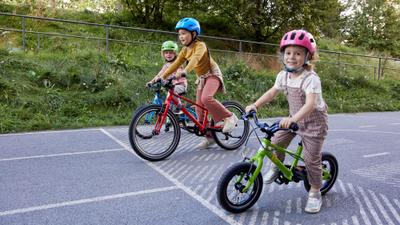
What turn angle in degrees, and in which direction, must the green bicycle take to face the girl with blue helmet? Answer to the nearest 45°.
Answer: approximately 90° to its right

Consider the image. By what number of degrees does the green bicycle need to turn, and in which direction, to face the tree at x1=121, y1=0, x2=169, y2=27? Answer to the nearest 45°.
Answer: approximately 90° to its right

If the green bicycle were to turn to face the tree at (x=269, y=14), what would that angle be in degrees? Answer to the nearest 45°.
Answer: approximately 135° to its right

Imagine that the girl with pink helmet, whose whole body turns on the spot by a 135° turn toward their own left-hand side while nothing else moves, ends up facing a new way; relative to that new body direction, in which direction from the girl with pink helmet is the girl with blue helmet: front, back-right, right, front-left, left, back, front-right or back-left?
back-left

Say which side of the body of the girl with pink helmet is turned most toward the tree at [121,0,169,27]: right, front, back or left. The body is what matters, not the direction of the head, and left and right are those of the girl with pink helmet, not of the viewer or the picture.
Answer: right

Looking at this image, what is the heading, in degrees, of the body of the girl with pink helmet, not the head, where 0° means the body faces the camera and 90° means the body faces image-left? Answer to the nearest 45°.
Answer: approximately 45°

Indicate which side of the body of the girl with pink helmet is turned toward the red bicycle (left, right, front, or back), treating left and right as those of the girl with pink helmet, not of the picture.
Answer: right
